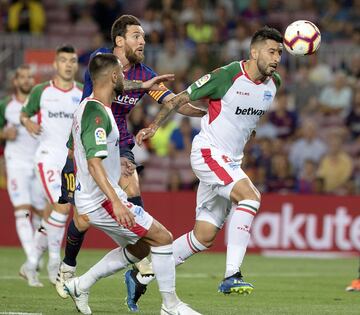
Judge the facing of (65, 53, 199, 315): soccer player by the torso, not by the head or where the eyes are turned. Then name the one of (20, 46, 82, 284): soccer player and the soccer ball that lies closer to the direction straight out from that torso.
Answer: the soccer ball

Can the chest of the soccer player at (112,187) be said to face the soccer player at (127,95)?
no

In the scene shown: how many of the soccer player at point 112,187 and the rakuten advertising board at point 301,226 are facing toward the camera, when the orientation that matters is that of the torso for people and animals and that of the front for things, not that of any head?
1

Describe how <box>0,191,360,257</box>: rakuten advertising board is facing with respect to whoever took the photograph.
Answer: facing the viewer

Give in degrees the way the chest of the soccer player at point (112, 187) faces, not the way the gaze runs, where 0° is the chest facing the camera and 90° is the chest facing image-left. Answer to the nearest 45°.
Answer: approximately 270°

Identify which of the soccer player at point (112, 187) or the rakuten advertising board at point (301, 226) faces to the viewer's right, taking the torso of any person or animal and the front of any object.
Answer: the soccer player

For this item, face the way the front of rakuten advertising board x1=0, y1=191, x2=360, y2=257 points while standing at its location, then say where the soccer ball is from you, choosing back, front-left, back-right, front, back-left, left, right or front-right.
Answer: front

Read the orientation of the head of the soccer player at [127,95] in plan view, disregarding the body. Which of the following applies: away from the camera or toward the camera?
toward the camera

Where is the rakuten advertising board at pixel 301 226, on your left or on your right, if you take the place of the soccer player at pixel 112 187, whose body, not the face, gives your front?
on your left

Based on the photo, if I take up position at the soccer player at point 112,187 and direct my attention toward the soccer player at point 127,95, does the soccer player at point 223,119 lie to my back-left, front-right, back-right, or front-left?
front-right

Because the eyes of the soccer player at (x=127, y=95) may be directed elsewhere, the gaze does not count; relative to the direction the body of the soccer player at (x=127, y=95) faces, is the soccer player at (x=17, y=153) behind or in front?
behind

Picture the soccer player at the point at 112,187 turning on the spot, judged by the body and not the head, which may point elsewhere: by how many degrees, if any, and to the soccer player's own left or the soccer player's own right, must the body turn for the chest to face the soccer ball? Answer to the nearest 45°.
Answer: approximately 45° to the soccer player's own left
